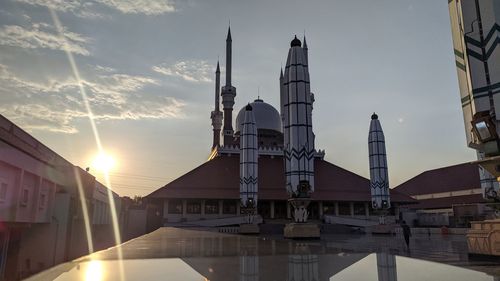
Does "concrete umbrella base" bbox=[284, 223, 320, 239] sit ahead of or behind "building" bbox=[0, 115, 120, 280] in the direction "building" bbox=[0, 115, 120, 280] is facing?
ahead

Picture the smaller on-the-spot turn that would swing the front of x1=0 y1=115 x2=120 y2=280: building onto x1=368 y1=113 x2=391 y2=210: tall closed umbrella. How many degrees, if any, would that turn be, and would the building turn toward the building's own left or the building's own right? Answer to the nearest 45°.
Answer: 0° — it already faces it

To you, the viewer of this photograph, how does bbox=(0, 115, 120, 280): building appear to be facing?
facing to the right of the viewer

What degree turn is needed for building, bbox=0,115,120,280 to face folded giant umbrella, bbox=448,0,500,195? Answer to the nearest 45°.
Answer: approximately 45° to its right
